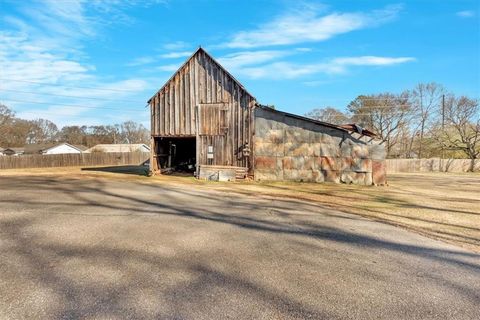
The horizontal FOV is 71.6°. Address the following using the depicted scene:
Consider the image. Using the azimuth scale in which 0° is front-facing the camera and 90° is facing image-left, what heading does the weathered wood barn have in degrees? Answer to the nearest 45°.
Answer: approximately 0°

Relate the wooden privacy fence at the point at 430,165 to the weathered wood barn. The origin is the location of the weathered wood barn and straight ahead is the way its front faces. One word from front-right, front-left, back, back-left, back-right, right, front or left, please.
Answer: back-left

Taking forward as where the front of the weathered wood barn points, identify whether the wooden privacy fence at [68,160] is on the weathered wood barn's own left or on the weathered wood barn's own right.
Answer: on the weathered wood barn's own right

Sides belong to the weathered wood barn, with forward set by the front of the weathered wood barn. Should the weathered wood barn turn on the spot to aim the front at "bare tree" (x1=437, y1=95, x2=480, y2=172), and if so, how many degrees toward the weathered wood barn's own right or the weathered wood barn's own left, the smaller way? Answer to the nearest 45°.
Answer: approximately 135° to the weathered wood barn's own left
